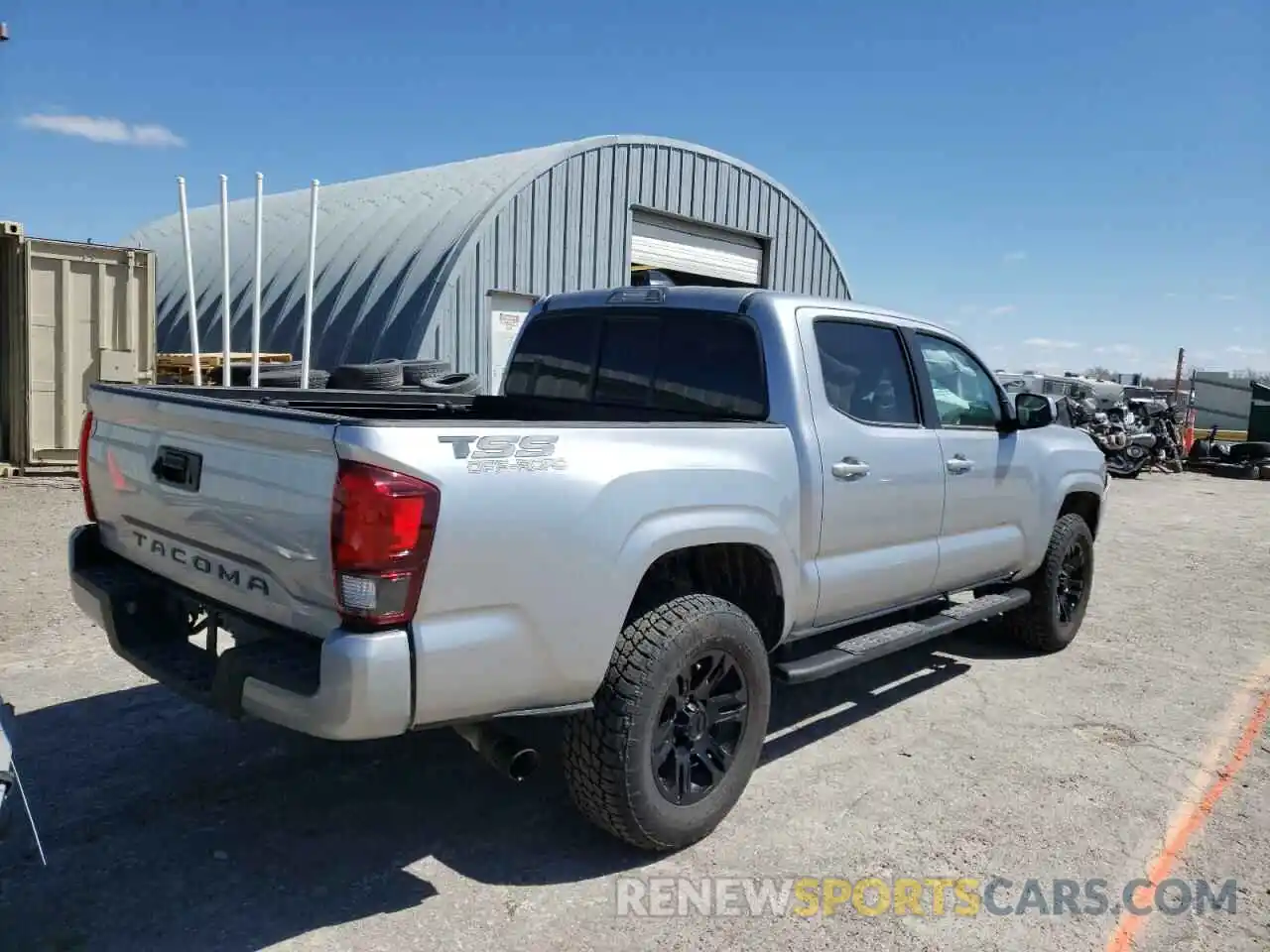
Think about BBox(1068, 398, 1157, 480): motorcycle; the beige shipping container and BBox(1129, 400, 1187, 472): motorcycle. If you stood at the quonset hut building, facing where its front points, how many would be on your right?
1

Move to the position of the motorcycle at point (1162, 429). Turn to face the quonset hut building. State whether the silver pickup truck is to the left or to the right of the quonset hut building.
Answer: left

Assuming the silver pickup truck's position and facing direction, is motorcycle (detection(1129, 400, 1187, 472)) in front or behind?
in front

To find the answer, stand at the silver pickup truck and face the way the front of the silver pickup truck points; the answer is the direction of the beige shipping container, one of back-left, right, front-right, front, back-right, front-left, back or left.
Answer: left

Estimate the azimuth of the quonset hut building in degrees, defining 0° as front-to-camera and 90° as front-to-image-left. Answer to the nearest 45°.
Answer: approximately 315°

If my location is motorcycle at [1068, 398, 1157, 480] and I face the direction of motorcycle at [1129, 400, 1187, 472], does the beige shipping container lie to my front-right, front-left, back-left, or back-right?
back-left

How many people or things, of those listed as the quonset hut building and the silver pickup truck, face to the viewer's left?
0

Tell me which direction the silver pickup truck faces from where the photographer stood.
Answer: facing away from the viewer and to the right of the viewer

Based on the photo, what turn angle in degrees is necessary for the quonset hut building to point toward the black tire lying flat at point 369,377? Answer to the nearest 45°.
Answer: approximately 45° to its right

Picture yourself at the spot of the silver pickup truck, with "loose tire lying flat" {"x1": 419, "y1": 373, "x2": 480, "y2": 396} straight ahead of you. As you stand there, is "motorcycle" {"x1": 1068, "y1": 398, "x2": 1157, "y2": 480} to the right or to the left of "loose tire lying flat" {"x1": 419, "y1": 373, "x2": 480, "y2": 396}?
right

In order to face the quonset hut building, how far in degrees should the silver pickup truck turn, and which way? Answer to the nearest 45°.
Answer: approximately 45° to its left

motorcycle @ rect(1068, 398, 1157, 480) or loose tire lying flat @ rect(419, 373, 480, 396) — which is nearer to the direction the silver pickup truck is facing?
the motorcycle

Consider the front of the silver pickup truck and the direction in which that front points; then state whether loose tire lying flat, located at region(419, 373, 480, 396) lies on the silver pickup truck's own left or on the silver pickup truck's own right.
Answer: on the silver pickup truck's own left

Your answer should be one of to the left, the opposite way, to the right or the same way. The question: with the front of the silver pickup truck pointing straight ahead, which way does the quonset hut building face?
to the right

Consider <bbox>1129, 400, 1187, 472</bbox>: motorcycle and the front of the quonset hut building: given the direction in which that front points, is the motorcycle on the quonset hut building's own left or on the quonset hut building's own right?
on the quonset hut building's own left

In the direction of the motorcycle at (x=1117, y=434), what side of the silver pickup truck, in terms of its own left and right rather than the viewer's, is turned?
front

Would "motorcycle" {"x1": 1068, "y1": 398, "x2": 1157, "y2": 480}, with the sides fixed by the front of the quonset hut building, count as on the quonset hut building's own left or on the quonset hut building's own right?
on the quonset hut building's own left
